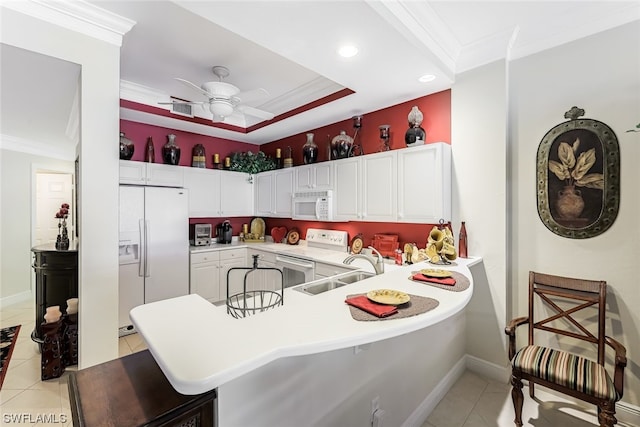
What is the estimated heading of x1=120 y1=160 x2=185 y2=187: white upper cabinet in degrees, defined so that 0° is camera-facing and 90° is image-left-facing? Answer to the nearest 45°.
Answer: approximately 0°

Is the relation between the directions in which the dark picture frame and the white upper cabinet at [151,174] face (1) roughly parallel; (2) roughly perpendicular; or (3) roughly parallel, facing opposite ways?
roughly perpendicular

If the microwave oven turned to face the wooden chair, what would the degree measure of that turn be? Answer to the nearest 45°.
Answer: approximately 90° to its left

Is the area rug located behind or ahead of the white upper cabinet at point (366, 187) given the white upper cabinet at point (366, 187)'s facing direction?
ahead

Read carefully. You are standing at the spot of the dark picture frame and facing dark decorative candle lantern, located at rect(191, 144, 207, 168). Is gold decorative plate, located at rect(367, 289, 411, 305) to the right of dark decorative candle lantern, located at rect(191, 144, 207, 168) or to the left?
left

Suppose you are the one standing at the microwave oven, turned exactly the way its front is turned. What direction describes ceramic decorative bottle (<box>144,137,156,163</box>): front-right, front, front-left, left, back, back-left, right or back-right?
front-right

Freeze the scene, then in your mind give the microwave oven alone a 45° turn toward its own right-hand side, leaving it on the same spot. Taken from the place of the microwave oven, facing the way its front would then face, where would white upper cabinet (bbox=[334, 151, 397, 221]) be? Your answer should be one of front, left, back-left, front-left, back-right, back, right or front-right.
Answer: back-left

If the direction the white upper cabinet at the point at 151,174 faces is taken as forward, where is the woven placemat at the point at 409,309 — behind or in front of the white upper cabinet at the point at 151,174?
in front

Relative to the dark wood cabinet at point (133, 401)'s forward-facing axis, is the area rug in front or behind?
behind

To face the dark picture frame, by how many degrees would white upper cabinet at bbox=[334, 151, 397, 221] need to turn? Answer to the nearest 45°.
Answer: approximately 90° to its left

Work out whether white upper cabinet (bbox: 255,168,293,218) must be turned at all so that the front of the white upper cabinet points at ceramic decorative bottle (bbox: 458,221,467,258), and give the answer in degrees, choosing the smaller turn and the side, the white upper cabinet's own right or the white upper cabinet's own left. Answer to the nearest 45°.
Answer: approximately 90° to the white upper cabinet's own left

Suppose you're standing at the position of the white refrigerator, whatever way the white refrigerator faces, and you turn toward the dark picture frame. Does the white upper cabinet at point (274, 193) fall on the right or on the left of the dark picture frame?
left
